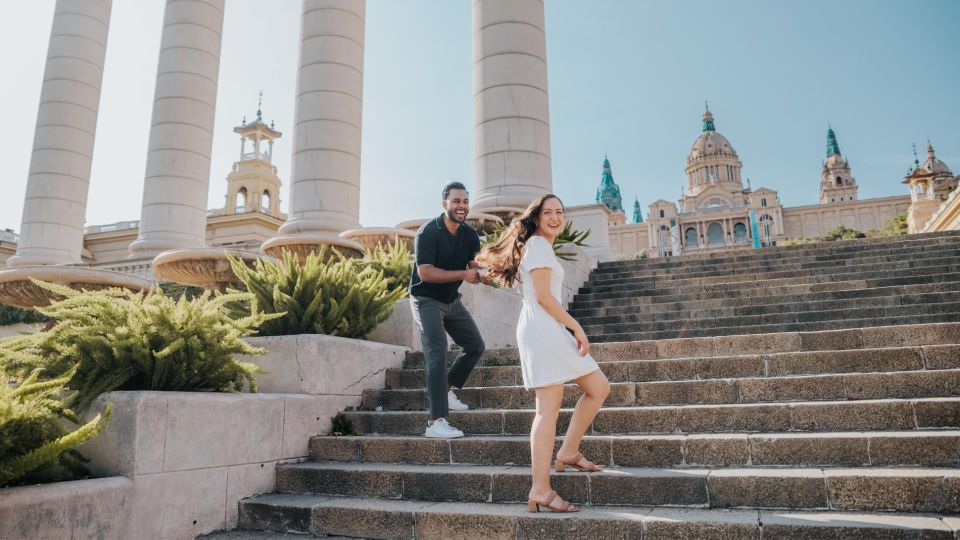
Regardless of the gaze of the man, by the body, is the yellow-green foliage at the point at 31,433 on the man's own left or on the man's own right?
on the man's own right

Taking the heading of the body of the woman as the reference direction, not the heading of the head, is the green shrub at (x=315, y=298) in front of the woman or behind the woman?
behind

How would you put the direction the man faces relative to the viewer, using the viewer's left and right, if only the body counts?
facing the viewer and to the right of the viewer

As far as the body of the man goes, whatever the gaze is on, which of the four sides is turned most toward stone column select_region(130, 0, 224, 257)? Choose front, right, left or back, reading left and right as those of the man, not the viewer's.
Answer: back

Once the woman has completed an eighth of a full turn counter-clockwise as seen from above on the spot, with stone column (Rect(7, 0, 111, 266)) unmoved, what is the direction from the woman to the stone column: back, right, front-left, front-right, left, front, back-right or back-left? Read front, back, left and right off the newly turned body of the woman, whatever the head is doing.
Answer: left

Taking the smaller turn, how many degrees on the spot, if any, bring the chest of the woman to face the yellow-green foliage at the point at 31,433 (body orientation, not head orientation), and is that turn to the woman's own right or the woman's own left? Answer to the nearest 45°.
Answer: approximately 180°

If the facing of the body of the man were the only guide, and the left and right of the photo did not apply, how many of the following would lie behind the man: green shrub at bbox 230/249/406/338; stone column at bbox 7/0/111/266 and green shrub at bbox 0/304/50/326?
3

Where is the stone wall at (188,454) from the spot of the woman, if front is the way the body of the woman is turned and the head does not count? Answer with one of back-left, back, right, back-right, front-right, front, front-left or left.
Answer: back

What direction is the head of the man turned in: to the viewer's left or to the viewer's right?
to the viewer's right

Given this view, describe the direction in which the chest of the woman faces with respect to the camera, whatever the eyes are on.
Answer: to the viewer's right

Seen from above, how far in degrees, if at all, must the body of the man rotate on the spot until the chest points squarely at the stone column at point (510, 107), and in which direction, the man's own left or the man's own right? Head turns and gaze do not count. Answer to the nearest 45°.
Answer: approximately 135° to the man's own left

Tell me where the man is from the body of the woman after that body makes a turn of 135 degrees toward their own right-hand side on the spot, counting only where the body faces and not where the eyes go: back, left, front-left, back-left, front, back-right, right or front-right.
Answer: right

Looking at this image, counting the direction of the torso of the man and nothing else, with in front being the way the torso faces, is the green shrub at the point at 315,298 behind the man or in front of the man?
behind
